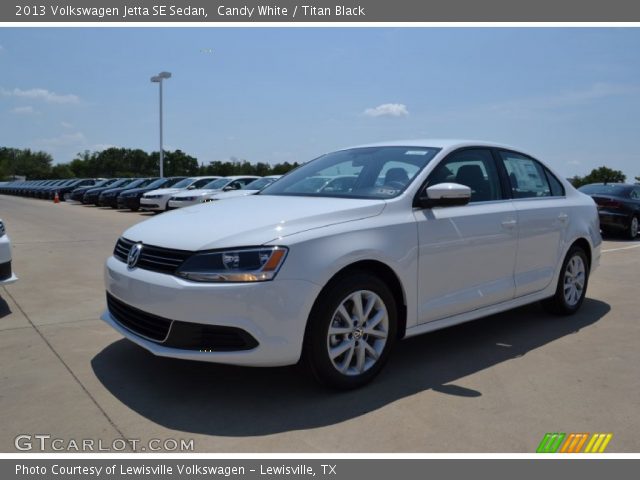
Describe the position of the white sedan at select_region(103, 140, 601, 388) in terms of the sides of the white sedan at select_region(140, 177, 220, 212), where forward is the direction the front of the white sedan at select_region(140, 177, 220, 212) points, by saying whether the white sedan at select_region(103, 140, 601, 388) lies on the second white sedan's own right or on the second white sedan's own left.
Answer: on the second white sedan's own left

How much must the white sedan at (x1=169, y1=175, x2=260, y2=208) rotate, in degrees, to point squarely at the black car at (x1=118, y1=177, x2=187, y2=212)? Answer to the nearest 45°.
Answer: approximately 90° to its right

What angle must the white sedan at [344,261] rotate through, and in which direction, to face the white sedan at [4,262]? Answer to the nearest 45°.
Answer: approximately 90° to its right

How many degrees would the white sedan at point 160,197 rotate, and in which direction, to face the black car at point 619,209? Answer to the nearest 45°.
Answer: approximately 90° to its left

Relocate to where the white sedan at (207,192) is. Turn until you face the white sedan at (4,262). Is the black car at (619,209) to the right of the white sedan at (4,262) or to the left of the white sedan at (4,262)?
left

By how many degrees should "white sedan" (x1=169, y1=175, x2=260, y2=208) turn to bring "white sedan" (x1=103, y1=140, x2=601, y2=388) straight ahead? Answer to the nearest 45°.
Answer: approximately 45° to its left

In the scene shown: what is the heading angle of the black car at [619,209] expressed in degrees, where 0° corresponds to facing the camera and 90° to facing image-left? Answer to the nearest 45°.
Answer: approximately 225°
